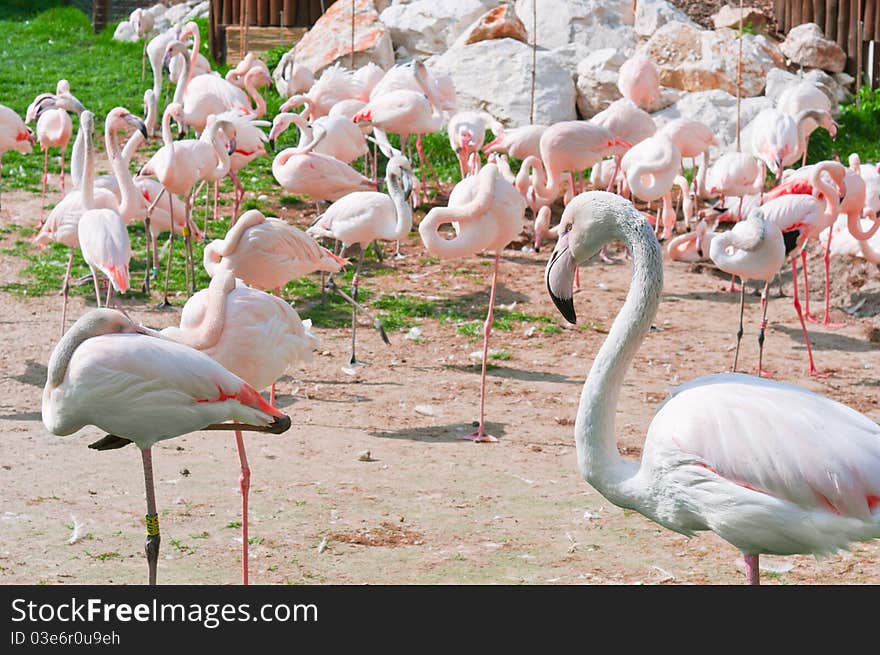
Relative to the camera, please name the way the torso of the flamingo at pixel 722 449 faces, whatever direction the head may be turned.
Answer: to the viewer's left

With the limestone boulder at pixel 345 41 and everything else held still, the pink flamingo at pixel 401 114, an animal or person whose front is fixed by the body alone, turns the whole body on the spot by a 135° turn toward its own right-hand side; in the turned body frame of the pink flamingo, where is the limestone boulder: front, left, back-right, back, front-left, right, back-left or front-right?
back-right

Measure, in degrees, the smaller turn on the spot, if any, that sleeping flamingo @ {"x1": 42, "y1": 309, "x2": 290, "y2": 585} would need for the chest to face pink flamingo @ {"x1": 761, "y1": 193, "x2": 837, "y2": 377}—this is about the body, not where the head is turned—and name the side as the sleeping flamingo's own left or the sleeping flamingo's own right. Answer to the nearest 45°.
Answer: approximately 135° to the sleeping flamingo's own right

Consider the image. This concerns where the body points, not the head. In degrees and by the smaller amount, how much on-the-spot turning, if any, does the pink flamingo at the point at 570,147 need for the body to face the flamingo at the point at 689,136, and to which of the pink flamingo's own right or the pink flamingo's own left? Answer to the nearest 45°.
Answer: approximately 135° to the pink flamingo's own right

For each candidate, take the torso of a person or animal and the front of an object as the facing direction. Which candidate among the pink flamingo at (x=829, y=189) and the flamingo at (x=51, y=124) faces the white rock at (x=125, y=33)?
the flamingo

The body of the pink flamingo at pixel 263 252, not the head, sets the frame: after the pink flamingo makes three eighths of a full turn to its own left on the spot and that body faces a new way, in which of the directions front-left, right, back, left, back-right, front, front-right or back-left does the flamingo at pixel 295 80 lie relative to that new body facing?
back-left

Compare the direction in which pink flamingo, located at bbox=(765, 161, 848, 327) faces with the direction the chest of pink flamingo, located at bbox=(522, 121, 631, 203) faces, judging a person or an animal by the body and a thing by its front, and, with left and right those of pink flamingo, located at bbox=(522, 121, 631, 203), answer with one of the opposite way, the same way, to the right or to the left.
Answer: the opposite way

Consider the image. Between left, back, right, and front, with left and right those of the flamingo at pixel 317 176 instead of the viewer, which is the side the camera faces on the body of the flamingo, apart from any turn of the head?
left

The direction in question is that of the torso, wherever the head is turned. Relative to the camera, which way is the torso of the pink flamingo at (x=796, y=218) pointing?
to the viewer's right

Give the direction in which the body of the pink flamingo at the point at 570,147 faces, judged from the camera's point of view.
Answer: to the viewer's left

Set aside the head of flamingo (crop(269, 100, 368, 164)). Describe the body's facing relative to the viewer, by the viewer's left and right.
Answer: facing to the left of the viewer

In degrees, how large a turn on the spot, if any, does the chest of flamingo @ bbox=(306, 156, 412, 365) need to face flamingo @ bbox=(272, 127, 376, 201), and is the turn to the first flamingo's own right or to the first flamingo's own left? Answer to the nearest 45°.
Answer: approximately 90° to the first flamingo's own left
